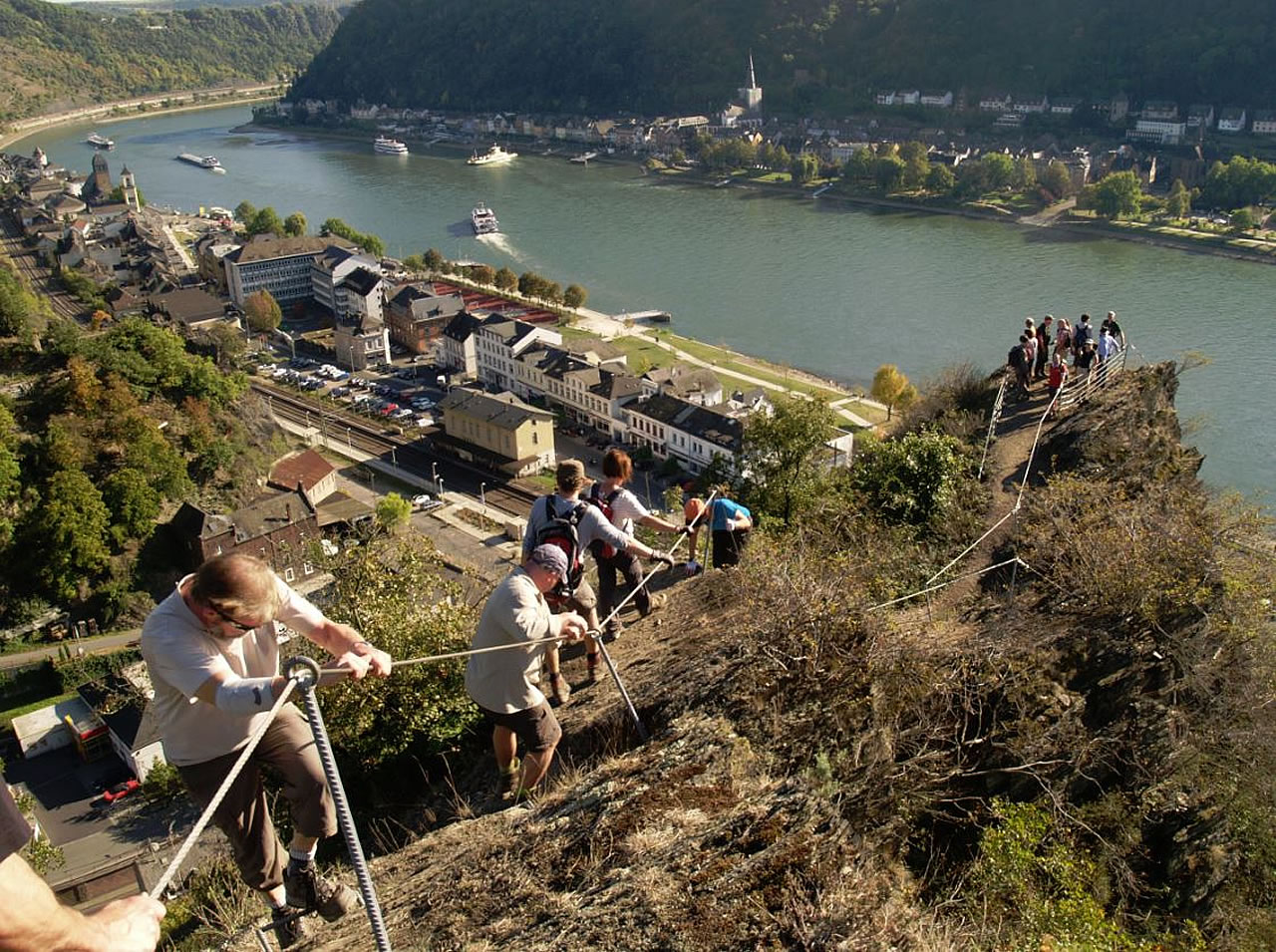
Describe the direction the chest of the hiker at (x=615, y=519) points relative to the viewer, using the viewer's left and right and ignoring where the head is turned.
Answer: facing away from the viewer and to the right of the viewer

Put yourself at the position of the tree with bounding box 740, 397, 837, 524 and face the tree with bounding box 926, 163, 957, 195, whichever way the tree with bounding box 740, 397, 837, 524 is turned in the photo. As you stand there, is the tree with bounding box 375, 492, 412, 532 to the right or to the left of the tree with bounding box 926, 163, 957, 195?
left

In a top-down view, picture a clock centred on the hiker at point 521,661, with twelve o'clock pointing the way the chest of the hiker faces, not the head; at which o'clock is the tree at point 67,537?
The tree is roughly at 8 o'clock from the hiker.

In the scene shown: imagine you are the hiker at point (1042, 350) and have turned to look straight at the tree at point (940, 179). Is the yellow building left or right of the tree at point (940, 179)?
left

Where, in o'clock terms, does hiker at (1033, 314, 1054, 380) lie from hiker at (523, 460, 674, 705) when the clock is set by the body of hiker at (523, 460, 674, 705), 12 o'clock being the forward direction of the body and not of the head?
hiker at (1033, 314, 1054, 380) is roughly at 12 o'clock from hiker at (523, 460, 674, 705).

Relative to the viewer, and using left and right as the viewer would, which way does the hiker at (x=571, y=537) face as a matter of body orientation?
facing away from the viewer and to the right of the viewer

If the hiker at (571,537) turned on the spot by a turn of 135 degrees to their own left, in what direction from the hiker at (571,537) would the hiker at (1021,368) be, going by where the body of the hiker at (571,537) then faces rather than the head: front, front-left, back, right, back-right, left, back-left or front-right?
back-right

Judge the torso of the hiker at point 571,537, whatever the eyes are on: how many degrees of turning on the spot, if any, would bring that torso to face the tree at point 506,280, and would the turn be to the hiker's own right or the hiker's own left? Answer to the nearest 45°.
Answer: approximately 45° to the hiker's own left

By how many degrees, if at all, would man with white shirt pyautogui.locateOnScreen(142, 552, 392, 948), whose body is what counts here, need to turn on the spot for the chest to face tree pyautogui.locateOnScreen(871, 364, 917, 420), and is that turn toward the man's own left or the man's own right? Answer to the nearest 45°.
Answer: approximately 90° to the man's own left

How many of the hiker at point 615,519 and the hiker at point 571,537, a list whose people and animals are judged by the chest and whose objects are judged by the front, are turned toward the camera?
0

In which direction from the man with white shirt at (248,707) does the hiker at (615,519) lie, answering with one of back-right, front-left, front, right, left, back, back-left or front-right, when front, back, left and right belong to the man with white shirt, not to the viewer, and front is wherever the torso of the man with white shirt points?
left

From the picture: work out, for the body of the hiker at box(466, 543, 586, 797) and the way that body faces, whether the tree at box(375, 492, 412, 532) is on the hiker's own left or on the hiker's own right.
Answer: on the hiker's own left

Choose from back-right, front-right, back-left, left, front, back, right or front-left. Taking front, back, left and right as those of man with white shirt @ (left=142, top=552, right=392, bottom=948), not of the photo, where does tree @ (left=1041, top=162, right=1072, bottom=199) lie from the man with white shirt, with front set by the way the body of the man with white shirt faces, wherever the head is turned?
left

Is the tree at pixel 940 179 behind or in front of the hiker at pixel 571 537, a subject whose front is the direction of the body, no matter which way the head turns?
in front

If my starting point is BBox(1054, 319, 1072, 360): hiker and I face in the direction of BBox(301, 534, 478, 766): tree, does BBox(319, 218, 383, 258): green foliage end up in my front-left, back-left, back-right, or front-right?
back-right
